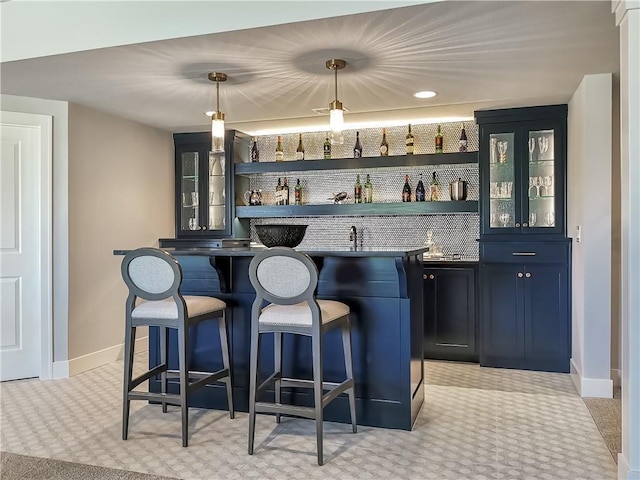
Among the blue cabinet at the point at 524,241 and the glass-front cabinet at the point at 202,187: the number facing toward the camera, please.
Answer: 2

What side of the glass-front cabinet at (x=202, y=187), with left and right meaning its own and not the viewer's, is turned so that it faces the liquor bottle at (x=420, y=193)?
left

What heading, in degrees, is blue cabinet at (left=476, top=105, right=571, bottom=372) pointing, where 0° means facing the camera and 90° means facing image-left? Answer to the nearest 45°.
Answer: approximately 0°

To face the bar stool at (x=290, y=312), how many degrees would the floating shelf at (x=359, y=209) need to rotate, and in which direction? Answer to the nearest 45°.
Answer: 0° — it already faces it

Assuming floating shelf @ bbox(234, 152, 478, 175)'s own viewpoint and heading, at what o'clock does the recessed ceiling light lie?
The recessed ceiling light is roughly at 11 o'clock from the floating shelf.

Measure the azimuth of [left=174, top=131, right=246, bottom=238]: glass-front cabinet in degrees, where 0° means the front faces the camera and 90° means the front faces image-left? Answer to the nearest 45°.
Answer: approximately 0°

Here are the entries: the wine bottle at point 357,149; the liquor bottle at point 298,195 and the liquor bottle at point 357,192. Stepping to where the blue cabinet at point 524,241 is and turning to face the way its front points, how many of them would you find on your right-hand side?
3

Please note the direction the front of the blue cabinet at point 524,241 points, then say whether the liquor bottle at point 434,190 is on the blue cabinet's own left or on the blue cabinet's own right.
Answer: on the blue cabinet's own right

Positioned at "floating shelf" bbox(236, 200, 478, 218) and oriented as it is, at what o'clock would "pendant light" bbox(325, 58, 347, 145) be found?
The pendant light is roughly at 12 o'clock from the floating shelf.

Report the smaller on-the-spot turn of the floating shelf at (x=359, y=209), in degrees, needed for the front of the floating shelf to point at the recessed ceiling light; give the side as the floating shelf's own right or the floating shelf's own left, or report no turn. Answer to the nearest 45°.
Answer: approximately 45° to the floating shelf's own left
